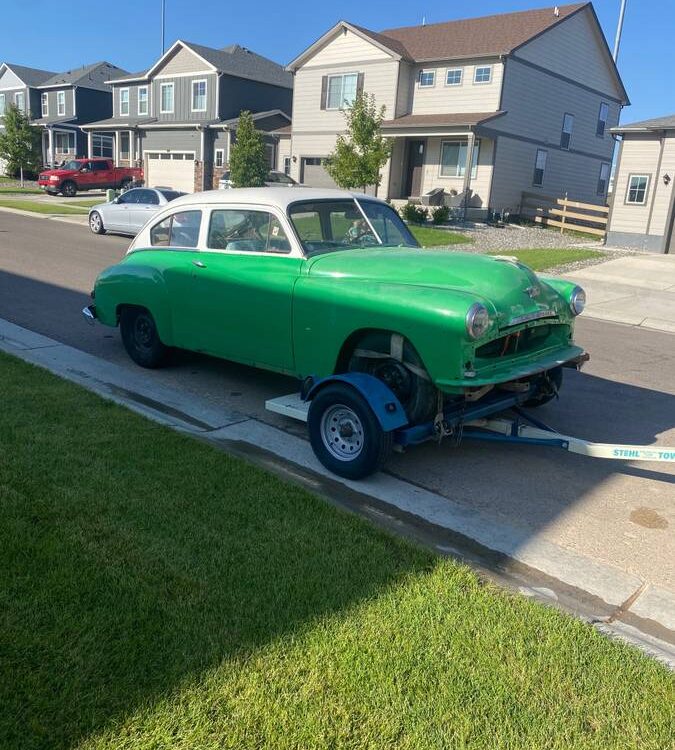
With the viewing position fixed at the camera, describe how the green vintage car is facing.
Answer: facing the viewer and to the right of the viewer

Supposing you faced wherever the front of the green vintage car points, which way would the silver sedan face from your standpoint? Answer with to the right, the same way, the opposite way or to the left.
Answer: the opposite way

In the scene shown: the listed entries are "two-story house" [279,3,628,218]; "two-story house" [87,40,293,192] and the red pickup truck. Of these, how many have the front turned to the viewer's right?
0

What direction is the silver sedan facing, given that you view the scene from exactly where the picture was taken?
facing away from the viewer and to the left of the viewer

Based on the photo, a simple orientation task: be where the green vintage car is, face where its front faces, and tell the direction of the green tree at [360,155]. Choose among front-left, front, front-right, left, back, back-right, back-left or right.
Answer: back-left

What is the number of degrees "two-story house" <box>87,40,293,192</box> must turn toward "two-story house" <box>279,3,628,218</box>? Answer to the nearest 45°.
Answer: approximately 90° to its left

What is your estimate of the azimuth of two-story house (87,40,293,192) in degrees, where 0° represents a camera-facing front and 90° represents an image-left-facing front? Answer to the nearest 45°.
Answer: approximately 45°

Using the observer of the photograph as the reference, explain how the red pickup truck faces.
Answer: facing the viewer and to the left of the viewer

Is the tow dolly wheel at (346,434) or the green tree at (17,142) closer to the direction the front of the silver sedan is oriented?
the green tree

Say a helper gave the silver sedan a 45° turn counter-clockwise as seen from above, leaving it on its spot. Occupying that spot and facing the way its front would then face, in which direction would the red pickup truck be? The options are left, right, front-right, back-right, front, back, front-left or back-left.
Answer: right

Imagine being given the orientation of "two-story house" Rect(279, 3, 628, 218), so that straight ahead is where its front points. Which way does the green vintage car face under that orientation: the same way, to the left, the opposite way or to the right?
to the left

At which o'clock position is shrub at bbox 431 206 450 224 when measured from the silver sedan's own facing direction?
The shrub is roughly at 4 o'clock from the silver sedan.

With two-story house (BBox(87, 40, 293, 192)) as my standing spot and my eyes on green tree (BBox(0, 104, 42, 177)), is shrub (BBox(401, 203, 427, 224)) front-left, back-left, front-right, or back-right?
back-left

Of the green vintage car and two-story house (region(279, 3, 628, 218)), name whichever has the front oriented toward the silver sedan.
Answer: the two-story house

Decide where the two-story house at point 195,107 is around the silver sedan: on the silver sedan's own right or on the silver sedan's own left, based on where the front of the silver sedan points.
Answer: on the silver sedan's own right

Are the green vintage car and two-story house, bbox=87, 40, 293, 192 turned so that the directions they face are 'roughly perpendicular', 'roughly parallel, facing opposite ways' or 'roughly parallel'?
roughly perpendicular

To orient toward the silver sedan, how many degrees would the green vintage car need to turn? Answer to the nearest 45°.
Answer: approximately 135° to its left

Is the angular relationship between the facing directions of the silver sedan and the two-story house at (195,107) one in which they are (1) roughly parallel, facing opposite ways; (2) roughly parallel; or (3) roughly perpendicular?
roughly perpendicular
